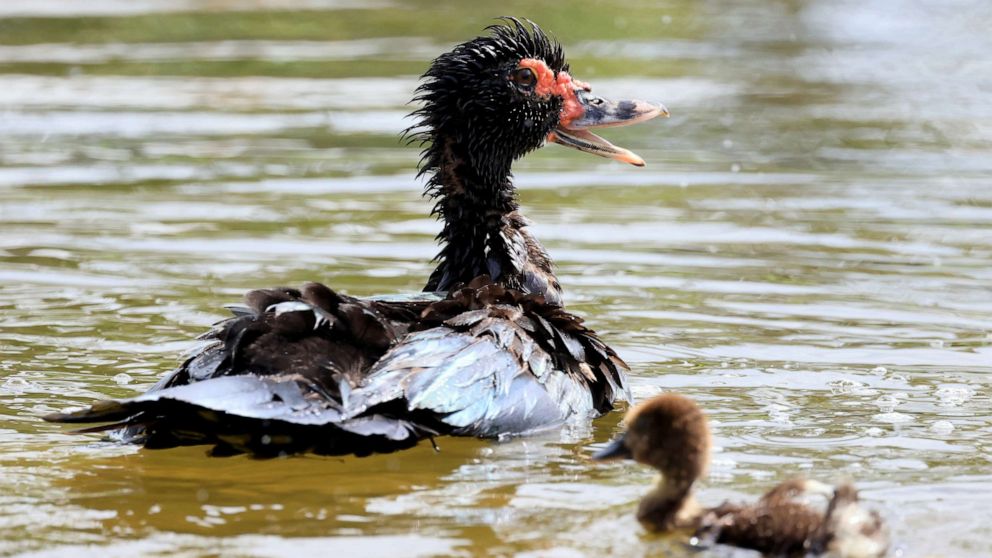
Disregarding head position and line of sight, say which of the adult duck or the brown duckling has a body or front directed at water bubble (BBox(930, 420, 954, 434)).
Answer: the adult duck

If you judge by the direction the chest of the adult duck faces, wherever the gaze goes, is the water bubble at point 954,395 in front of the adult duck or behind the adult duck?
in front

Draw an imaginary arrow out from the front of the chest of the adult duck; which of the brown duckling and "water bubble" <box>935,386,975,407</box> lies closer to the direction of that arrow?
the water bubble

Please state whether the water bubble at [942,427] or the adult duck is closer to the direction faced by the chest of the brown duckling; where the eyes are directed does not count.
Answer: the adult duck

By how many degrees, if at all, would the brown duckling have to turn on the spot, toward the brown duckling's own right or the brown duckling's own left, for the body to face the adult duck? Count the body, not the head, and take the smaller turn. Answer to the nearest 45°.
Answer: approximately 45° to the brown duckling's own right

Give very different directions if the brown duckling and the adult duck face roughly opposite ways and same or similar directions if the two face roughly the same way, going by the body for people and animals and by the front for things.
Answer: very different directions

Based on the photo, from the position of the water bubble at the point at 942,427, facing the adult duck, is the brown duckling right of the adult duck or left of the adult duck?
left

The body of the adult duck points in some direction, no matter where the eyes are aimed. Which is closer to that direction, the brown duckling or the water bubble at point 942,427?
the water bubble

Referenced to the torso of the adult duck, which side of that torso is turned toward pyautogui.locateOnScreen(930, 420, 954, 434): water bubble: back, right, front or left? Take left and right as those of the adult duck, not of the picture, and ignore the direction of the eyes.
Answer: front

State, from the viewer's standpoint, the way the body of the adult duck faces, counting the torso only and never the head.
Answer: to the viewer's right

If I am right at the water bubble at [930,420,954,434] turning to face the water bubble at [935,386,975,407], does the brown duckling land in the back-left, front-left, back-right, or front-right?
back-left

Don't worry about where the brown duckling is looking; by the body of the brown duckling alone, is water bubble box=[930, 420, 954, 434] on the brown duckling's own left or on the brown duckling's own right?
on the brown duckling's own right

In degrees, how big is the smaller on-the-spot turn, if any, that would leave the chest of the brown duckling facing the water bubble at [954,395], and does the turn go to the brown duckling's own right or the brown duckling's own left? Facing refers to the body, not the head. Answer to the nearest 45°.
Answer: approximately 135° to the brown duckling's own right

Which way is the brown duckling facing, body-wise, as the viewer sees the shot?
to the viewer's left

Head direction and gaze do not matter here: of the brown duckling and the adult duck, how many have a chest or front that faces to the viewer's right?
1

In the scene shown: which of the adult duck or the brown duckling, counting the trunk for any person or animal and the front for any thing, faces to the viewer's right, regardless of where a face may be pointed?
the adult duck
